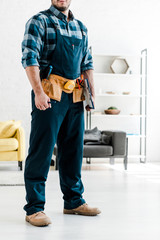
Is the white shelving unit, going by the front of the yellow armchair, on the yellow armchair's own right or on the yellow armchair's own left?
on the yellow armchair's own left

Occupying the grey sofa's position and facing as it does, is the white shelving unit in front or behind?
behind

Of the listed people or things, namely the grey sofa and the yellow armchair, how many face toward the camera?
2

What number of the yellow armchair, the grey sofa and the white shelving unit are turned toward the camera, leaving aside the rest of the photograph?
3

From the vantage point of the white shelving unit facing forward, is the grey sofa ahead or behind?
ahead

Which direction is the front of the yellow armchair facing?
toward the camera

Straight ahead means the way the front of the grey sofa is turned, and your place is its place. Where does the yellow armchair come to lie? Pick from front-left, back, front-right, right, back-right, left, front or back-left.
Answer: right

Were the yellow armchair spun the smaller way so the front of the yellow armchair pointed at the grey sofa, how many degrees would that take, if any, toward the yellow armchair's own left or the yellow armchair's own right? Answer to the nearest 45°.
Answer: approximately 90° to the yellow armchair's own left

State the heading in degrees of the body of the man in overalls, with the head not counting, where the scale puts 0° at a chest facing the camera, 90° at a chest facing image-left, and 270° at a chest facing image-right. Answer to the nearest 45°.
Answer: approximately 315°

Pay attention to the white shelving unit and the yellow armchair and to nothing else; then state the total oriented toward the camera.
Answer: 2

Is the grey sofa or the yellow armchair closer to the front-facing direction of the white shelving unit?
the grey sofa

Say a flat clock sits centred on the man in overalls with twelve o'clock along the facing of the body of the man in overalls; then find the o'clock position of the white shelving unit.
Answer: The white shelving unit is roughly at 8 o'clock from the man in overalls.

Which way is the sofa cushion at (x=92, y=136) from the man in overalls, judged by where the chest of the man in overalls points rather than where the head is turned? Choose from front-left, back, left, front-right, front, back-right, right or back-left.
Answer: back-left

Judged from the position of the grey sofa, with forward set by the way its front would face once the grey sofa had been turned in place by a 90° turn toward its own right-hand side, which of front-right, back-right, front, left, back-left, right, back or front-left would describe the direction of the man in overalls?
left
